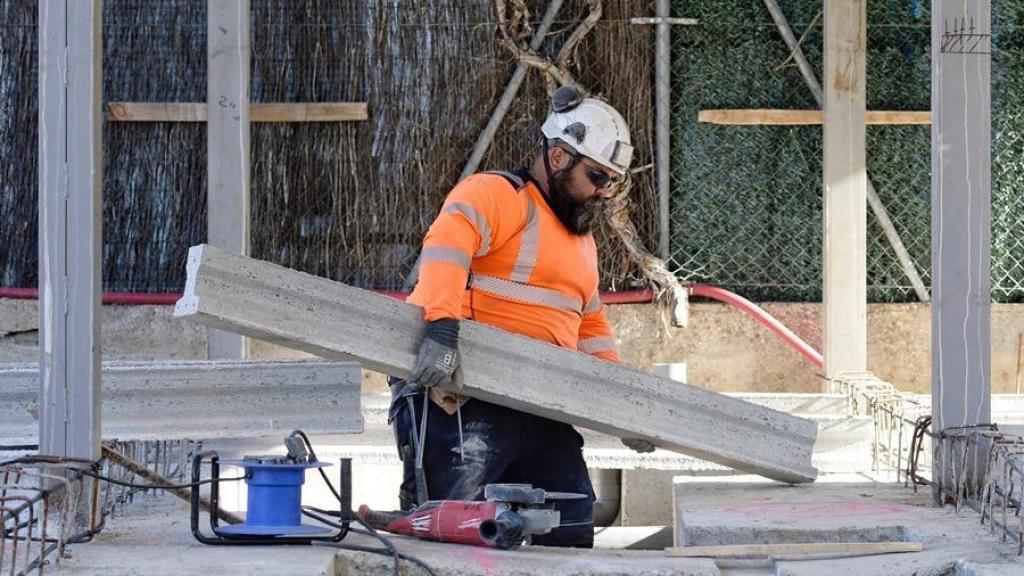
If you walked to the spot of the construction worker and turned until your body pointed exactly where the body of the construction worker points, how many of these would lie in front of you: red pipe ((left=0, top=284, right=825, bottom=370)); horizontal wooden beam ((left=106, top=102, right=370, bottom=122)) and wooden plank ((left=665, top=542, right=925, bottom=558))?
1

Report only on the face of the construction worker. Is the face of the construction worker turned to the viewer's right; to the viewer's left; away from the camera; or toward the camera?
to the viewer's right

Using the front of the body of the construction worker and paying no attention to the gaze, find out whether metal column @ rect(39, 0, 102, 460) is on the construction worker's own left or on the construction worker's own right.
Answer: on the construction worker's own right

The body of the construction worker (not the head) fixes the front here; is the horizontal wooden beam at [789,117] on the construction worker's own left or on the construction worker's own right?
on the construction worker's own left

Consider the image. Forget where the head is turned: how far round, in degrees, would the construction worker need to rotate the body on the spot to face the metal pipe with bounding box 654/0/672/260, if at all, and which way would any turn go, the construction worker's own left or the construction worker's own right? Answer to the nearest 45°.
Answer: approximately 135° to the construction worker's own left

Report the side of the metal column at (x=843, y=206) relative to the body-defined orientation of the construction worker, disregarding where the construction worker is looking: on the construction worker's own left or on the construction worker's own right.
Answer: on the construction worker's own left

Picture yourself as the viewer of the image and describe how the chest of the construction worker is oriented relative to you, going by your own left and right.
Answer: facing the viewer and to the right of the viewer

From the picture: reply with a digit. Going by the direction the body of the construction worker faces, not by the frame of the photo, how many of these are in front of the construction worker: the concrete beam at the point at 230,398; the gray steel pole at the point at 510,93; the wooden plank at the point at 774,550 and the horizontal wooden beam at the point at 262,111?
1

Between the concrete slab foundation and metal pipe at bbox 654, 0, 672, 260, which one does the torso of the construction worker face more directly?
the concrete slab foundation
